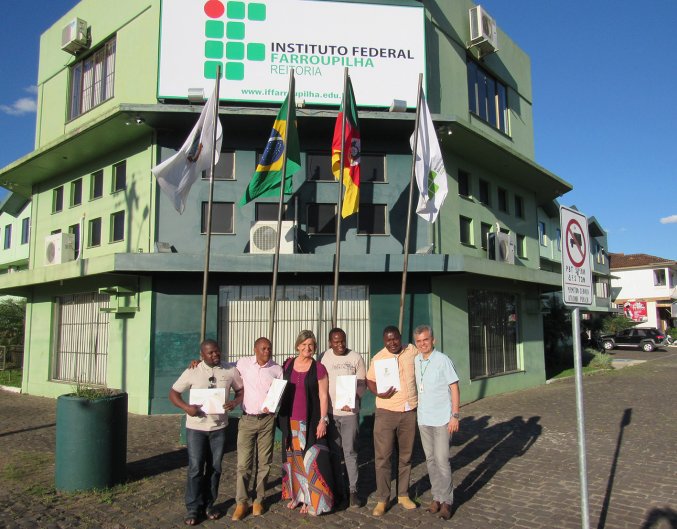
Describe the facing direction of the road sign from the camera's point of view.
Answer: facing the viewer and to the right of the viewer

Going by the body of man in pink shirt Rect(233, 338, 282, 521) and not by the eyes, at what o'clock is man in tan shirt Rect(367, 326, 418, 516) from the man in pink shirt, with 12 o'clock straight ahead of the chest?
The man in tan shirt is roughly at 9 o'clock from the man in pink shirt.

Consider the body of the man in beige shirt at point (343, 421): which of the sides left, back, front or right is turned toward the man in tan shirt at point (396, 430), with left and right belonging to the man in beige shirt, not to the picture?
left

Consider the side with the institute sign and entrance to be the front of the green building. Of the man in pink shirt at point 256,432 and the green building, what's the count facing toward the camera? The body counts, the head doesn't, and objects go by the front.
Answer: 2

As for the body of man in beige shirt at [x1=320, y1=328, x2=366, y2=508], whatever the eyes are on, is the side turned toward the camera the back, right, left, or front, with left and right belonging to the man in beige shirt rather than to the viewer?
front

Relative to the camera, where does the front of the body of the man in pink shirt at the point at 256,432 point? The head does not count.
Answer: toward the camera

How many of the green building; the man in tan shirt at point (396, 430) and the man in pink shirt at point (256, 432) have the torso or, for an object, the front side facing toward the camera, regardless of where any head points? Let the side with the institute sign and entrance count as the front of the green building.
3

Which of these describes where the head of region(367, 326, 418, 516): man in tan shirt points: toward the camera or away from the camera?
toward the camera

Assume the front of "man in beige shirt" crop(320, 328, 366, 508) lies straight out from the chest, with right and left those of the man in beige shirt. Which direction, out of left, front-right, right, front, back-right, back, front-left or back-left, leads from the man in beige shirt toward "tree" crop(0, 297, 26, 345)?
back-right

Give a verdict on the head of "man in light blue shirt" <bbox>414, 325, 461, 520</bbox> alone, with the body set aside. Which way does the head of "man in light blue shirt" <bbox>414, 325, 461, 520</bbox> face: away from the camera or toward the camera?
toward the camera

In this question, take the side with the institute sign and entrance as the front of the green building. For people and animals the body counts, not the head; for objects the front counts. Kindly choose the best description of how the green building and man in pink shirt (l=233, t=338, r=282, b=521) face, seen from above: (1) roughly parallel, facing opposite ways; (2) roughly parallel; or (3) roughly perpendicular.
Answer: roughly parallel

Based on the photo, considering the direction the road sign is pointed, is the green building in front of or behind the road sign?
behind
